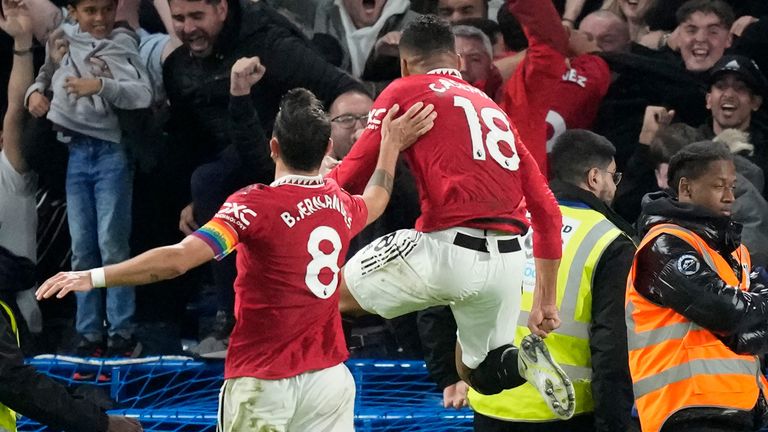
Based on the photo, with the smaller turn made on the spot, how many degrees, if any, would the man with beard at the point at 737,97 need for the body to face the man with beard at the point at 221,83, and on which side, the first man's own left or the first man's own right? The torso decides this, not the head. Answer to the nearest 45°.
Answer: approximately 90° to the first man's own right

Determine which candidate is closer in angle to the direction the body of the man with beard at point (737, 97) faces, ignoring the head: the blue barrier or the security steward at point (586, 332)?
the security steward

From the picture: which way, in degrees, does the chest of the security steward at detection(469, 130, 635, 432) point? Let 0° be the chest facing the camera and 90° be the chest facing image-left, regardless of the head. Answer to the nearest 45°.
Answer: approximately 225°

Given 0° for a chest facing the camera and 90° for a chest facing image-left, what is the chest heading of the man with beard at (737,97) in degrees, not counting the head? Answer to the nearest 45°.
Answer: approximately 0°

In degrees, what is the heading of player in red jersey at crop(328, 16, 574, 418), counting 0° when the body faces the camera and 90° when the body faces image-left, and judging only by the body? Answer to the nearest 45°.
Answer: approximately 135°

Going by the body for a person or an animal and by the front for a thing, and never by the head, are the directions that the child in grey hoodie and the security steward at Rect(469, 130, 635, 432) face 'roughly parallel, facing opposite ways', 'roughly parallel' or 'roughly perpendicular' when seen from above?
roughly perpendicular

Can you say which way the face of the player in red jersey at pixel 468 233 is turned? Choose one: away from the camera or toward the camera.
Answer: away from the camera
